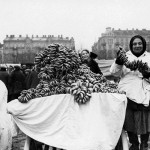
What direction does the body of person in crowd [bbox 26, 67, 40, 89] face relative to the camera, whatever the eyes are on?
away from the camera

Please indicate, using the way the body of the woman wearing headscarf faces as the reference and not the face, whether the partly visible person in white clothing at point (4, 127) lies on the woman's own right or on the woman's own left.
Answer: on the woman's own right

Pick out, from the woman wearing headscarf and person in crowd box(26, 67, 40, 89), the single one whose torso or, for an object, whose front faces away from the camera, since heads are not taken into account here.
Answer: the person in crowd

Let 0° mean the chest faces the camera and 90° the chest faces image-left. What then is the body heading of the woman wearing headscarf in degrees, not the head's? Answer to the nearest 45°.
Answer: approximately 0°

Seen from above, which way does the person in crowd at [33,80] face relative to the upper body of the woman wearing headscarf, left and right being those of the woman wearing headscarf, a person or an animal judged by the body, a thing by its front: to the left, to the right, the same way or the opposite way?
the opposite way

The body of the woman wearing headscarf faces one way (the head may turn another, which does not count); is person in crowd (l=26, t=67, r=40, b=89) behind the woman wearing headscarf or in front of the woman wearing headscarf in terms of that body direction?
behind
